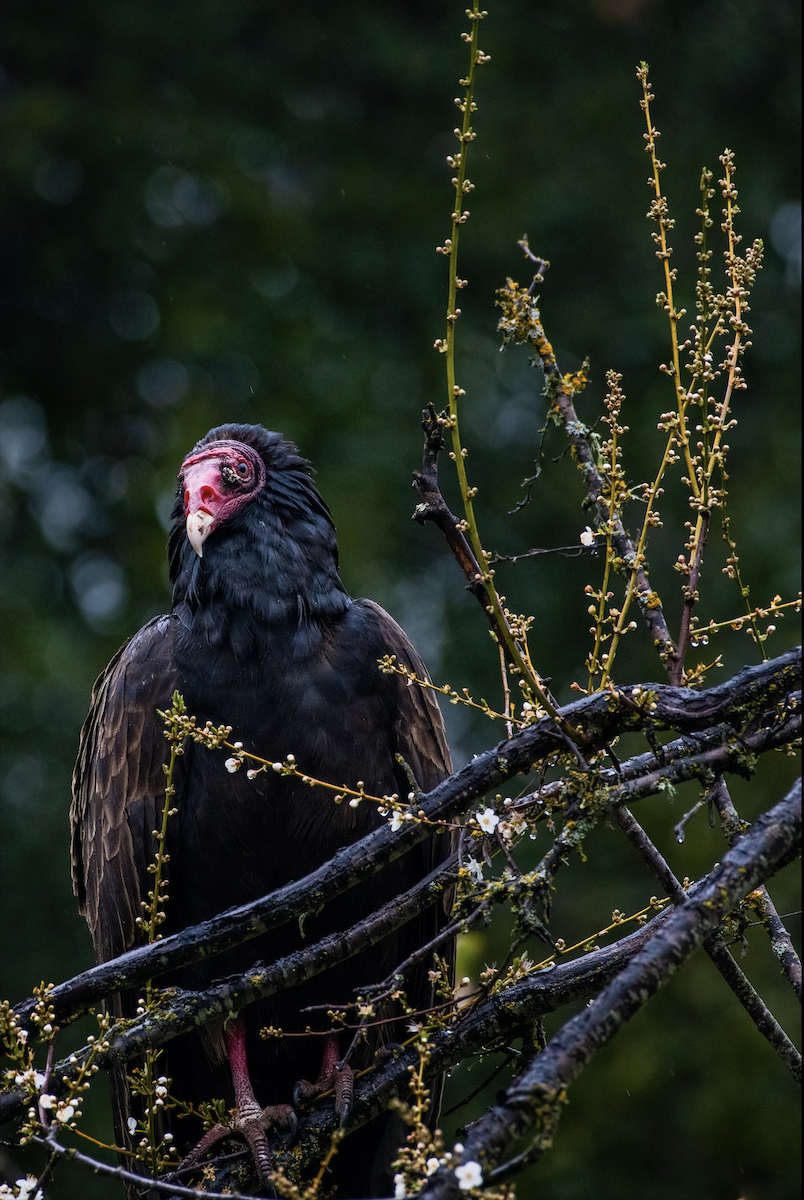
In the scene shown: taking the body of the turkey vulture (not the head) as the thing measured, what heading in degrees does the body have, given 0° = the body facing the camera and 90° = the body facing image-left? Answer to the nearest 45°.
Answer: approximately 0°
